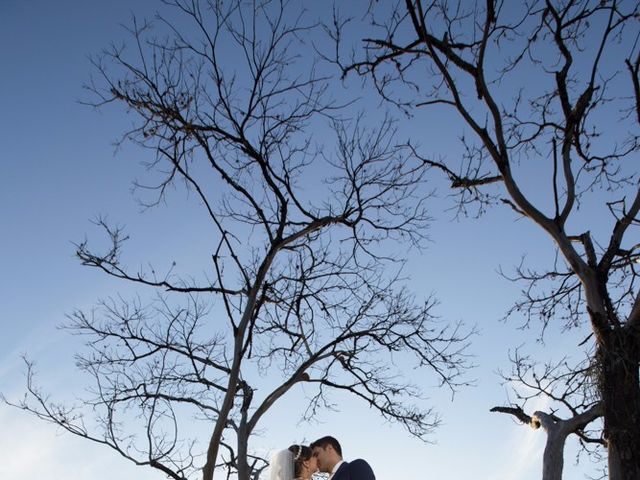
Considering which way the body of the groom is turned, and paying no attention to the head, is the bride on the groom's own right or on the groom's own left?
on the groom's own right

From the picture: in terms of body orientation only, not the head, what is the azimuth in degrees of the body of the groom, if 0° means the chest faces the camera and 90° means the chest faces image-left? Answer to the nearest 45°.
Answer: approximately 90°
